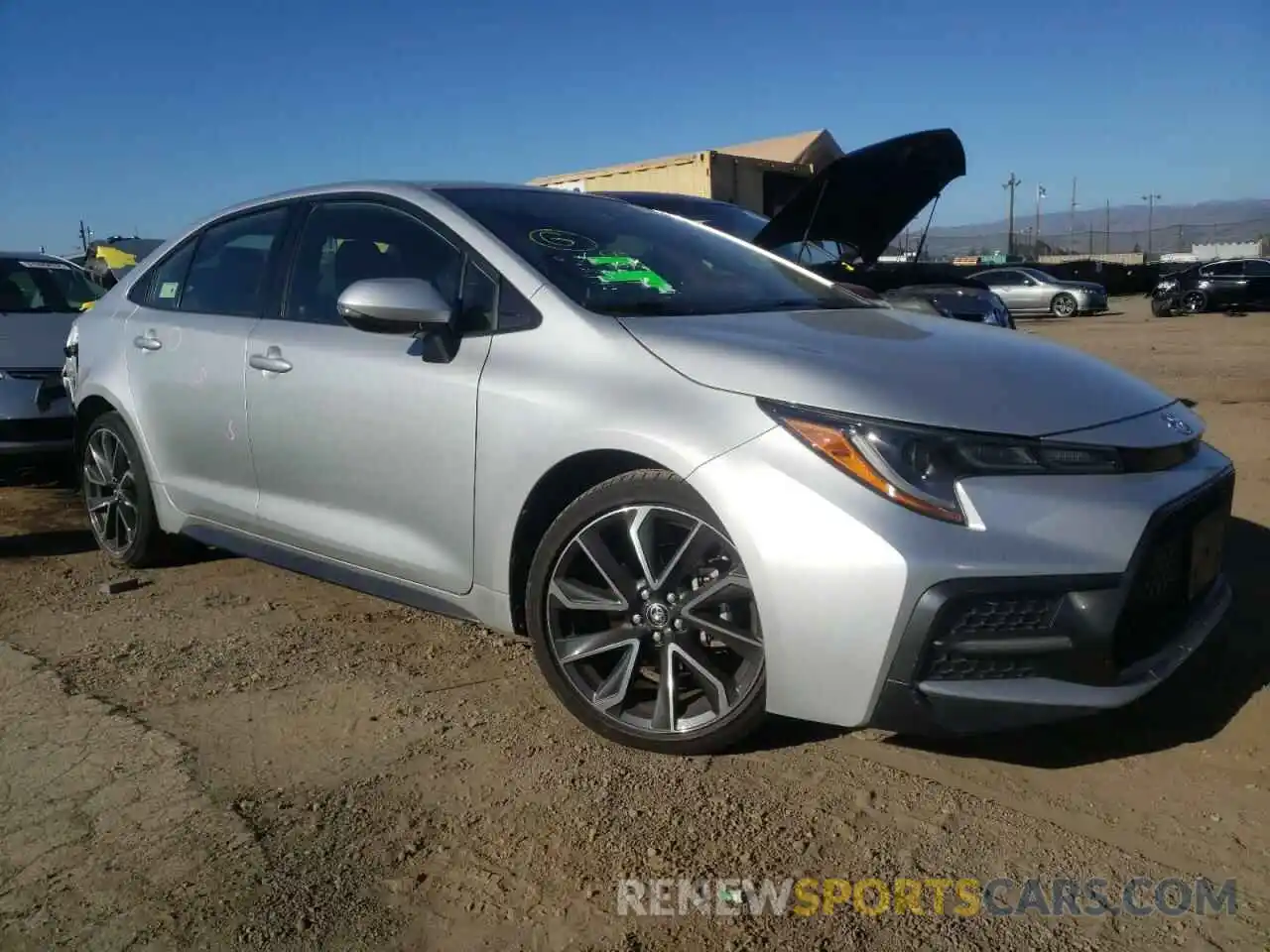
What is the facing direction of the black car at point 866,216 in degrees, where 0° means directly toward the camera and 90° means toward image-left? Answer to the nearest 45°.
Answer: approximately 315°

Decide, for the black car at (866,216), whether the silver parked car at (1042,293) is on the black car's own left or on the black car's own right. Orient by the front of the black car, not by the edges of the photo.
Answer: on the black car's own left

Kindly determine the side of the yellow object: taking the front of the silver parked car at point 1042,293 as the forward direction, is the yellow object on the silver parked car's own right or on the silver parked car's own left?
on the silver parked car's own right

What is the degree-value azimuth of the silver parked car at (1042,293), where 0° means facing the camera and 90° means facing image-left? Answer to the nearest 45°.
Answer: approximately 270°

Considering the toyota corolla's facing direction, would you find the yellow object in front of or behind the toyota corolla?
behind

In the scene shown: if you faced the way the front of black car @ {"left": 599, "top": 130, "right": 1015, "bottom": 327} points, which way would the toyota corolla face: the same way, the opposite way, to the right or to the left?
the same way

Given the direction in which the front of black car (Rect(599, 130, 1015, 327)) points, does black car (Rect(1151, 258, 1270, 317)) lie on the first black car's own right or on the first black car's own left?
on the first black car's own left

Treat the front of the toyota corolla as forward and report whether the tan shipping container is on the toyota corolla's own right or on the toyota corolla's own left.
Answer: on the toyota corolla's own left

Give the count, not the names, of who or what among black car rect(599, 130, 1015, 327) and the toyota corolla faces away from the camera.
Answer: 0

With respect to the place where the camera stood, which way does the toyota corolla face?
facing the viewer and to the right of the viewer
